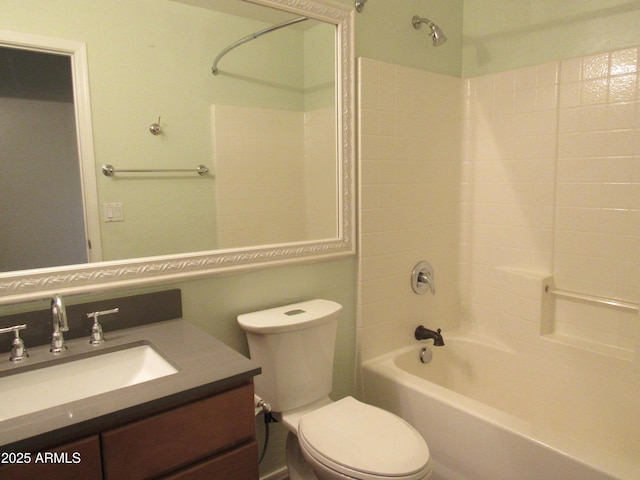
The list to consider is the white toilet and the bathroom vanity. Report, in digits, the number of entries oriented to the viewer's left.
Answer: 0

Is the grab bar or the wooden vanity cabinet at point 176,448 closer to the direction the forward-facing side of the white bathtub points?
the wooden vanity cabinet

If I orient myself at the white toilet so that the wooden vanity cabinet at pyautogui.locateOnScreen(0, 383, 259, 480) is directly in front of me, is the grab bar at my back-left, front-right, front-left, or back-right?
back-left

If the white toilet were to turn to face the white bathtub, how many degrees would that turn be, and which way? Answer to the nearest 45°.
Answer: approximately 45° to its left

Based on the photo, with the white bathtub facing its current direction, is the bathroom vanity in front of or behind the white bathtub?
in front

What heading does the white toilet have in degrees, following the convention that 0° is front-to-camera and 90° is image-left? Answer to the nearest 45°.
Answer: approximately 315°

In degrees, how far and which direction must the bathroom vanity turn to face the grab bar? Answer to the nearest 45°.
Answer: approximately 45° to its left

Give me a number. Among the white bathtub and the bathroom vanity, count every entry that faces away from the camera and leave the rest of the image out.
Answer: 0

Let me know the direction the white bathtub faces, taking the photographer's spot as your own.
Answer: facing the viewer and to the left of the viewer

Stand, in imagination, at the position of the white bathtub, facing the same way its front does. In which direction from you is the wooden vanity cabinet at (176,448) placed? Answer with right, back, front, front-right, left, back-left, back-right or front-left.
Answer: front

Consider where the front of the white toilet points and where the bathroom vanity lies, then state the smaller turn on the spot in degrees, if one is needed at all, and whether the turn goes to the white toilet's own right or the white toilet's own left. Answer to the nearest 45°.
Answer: approximately 90° to the white toilet's own right

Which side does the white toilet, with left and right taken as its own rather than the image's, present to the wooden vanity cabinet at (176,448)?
right

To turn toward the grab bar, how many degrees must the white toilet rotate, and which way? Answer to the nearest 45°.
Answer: approximately 45° to its left
